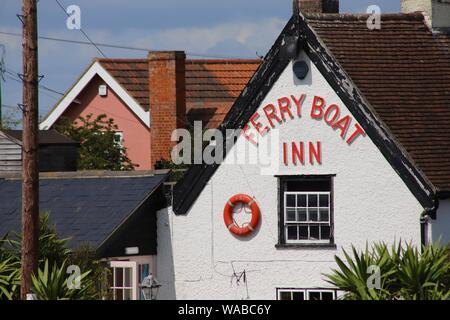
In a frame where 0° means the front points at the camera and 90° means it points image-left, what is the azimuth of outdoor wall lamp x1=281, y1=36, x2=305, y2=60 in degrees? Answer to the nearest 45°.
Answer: approximately 45°

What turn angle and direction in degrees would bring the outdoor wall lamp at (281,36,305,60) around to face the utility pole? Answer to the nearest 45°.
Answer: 0° — it already faces it

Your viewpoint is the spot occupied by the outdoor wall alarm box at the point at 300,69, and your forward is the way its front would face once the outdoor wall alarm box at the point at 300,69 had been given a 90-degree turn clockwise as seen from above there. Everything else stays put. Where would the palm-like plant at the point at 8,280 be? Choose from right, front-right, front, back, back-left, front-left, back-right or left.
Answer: front-left

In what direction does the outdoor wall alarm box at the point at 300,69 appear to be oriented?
toward the camera

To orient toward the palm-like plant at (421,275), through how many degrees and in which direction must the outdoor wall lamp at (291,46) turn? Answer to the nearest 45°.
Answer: approximately 90° to its left

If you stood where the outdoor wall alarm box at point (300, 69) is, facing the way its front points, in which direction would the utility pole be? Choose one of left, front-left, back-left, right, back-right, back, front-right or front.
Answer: front-right

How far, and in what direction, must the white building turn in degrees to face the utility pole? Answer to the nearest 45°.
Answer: approximately 45° to its right

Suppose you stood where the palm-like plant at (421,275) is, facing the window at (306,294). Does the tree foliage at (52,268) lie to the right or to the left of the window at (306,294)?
left

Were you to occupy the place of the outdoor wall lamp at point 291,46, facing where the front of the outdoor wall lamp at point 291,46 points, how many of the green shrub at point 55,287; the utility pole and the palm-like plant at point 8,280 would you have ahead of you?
3

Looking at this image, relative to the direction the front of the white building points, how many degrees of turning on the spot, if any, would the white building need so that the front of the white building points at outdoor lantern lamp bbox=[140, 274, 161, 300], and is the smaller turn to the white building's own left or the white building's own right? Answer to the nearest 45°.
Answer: approximately 45° to the white building's own right
